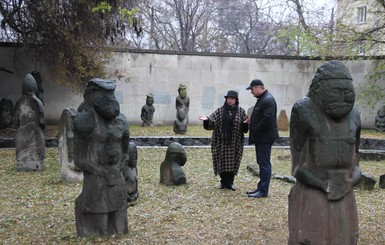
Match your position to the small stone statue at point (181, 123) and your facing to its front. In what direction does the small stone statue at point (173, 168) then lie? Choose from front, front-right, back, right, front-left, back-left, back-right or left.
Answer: front

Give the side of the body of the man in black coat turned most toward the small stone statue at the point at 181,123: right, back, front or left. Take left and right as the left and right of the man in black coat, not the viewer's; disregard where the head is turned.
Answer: right

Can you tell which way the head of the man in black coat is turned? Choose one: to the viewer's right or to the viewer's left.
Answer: to the viewer's left

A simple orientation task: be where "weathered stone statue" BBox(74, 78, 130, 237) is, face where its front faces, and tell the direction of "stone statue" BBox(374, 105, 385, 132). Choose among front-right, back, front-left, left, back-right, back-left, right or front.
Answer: left

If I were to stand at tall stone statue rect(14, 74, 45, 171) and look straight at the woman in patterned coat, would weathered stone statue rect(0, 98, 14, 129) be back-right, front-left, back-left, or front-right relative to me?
back-left

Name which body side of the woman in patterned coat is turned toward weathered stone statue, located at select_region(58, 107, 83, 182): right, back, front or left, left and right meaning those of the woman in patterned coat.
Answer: right

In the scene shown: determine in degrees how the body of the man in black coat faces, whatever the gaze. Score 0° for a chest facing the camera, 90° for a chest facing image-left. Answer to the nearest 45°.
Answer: approximately 90°

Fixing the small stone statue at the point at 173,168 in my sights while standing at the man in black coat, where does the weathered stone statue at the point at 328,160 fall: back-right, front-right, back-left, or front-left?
back-left

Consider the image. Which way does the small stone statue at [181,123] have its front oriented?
toward the camera

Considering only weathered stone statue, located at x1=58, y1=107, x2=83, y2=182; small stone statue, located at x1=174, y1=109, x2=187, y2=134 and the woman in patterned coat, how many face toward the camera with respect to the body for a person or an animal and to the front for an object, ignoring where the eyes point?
2

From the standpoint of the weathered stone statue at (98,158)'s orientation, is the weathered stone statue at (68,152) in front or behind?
behind

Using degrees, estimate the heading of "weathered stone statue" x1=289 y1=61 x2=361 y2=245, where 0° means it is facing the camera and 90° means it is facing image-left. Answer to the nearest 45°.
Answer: approximately 315°
